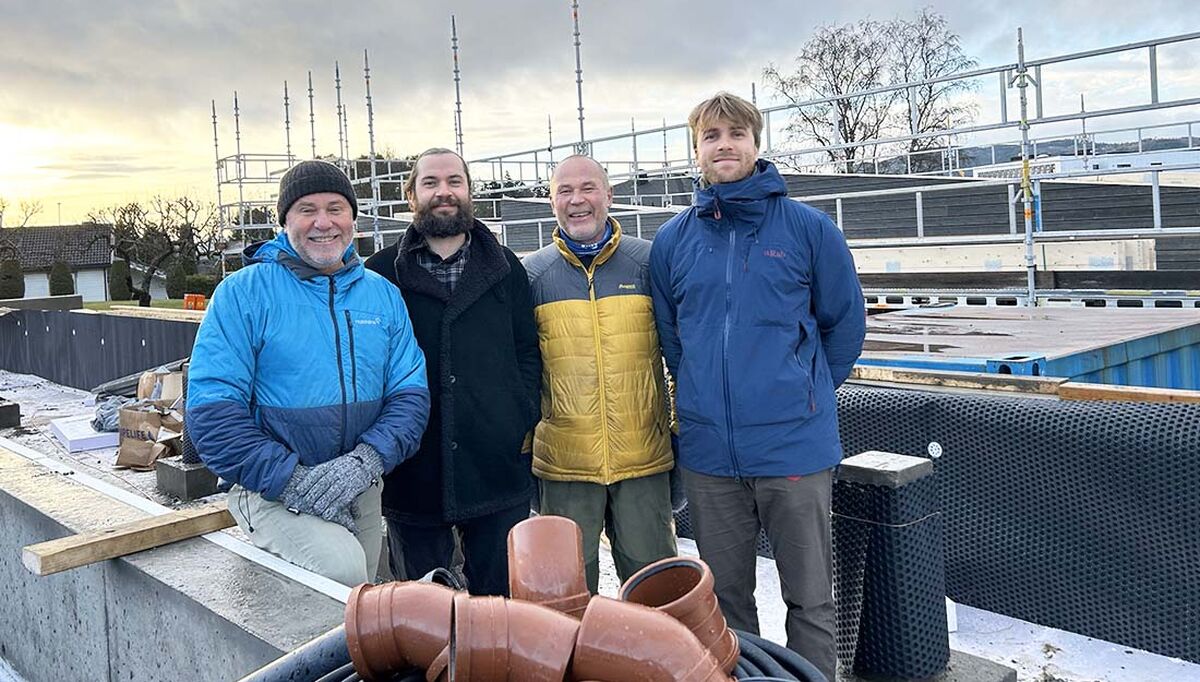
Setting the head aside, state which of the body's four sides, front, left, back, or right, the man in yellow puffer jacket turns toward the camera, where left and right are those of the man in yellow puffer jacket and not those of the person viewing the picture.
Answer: front

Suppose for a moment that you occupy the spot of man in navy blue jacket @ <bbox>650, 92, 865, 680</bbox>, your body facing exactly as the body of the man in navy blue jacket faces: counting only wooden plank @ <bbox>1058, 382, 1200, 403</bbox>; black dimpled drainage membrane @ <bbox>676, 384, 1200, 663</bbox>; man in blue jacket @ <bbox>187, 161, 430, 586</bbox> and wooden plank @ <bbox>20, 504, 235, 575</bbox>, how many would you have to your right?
2

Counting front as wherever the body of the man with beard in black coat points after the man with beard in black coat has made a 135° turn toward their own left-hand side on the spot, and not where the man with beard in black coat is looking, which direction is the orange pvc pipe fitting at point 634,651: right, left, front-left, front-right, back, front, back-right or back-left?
back-right

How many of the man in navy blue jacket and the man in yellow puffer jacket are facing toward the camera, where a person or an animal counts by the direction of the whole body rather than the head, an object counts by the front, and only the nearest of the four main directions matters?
2

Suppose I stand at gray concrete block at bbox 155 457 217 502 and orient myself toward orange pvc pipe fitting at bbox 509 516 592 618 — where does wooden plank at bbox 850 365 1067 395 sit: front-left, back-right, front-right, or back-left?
front-left

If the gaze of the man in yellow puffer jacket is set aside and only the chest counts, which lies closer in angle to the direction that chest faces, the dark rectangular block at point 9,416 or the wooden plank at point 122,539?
the wooden plank

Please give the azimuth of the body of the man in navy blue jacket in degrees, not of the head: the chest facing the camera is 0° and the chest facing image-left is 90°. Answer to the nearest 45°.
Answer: approximately 0°

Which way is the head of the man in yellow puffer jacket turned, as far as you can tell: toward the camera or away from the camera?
toward the camera

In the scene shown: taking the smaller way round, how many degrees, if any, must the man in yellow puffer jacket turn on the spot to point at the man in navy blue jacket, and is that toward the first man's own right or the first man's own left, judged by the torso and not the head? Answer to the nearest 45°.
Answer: approximately 45° to the first man's own left

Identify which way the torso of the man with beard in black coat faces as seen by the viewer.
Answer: toward the camera

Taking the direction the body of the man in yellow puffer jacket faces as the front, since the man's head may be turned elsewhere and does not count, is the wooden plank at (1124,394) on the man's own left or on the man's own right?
on the man's own left

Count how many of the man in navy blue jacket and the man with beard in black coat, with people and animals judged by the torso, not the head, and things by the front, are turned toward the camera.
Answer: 2

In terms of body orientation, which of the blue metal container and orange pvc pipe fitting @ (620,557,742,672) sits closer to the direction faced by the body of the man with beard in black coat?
the orange pvc pipe fitting

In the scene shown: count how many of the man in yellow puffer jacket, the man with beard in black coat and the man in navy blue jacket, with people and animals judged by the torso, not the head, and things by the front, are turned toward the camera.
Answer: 3

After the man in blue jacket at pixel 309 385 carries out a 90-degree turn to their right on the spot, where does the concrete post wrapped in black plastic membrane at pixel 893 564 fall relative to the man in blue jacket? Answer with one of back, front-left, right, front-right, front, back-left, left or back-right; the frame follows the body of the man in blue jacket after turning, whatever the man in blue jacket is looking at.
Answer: back-left

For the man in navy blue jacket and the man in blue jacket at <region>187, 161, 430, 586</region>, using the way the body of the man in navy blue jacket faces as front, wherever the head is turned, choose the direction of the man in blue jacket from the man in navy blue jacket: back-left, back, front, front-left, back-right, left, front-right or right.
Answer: right

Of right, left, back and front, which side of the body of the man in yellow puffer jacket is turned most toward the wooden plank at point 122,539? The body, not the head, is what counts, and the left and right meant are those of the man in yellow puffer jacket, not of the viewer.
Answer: right
